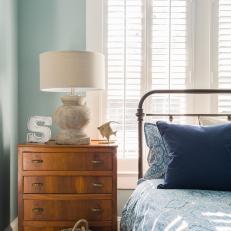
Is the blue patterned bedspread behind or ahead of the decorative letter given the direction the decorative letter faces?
ahead

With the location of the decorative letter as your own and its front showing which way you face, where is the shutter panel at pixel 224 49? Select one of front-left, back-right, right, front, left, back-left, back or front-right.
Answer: left

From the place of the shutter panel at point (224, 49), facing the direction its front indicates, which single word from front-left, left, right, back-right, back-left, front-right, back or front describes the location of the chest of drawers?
front-right

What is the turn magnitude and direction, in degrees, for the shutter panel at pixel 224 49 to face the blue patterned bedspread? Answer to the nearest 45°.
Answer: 0° — it already faces it

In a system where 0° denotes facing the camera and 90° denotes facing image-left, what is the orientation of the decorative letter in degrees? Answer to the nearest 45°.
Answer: approximately 0°

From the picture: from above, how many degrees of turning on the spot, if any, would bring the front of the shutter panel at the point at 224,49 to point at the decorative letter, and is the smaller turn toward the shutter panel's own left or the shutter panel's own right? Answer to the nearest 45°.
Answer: approximately 45° to the shutter panel's own right
